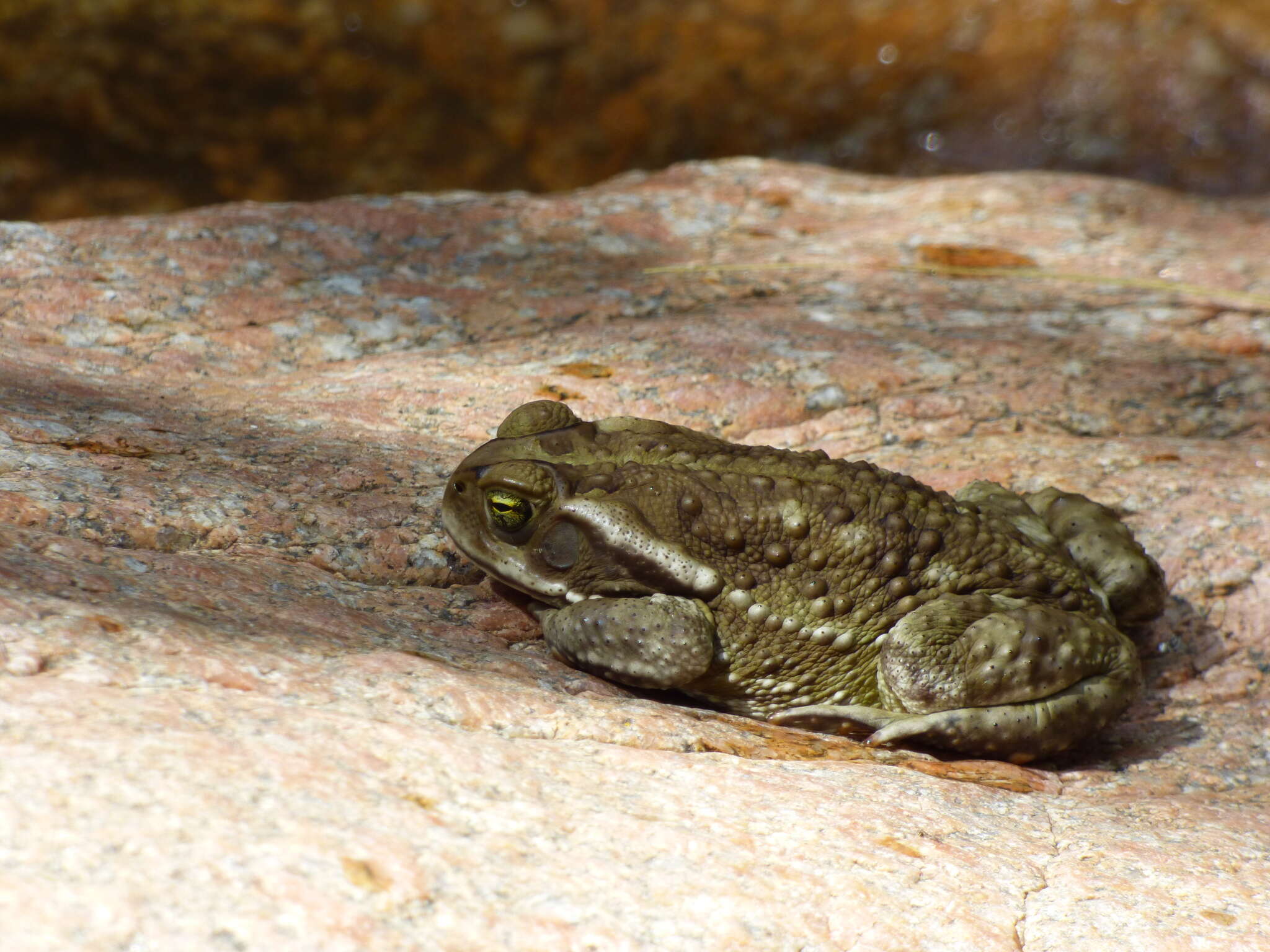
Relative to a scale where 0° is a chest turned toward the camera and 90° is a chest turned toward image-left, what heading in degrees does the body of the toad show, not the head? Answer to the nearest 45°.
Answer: approximately 90°
